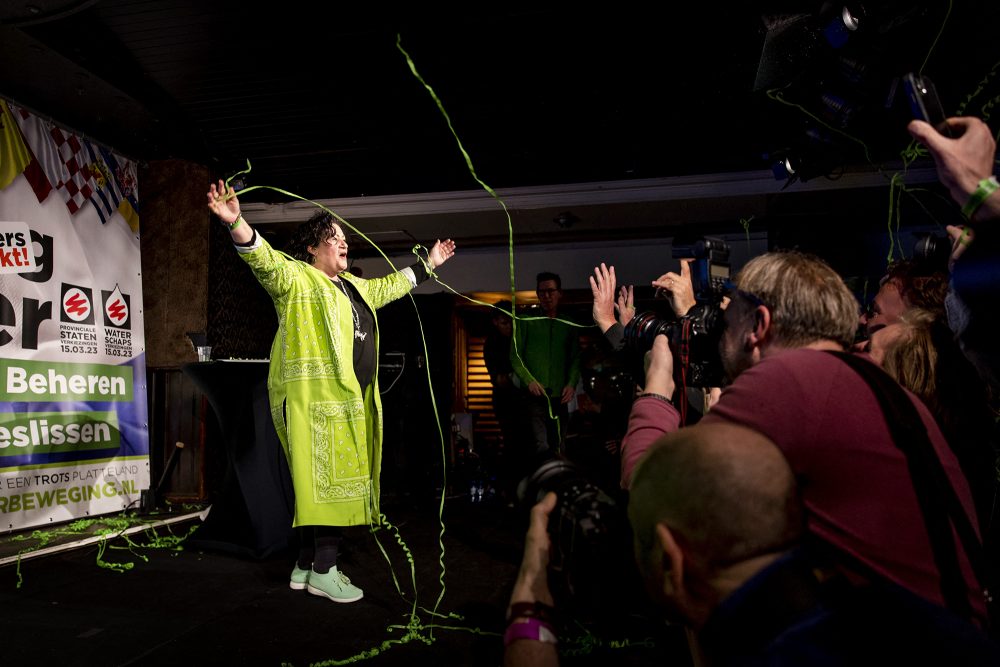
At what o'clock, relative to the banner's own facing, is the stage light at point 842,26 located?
The stage light is roughly at 12 o'clock from the banner.

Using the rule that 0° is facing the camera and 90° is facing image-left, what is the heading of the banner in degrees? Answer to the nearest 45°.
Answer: approximately 315°

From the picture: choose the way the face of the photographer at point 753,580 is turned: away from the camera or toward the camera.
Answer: away from the camera

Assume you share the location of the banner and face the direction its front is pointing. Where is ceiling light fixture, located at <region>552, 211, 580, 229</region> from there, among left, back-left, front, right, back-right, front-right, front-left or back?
front-left

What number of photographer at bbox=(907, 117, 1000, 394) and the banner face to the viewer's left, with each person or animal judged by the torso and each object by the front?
1

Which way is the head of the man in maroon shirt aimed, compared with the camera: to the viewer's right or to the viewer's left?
to the viewer's left

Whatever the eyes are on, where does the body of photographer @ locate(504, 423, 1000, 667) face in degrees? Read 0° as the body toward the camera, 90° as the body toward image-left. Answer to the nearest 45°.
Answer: approximately 135°

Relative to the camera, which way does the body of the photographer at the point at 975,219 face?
to the viewer's left
